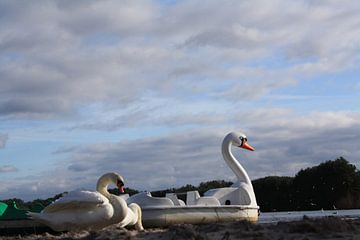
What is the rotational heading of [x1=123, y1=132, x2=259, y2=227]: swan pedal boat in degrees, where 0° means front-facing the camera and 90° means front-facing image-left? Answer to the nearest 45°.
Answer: approximately 270°

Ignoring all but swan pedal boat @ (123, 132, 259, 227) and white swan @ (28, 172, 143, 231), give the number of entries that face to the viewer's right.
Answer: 2

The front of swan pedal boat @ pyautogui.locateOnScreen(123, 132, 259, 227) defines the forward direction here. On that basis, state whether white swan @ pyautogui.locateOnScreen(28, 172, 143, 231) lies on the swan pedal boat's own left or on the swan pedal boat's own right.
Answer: on the swan pedal boat's own right

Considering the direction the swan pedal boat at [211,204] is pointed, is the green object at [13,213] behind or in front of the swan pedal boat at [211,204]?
behind

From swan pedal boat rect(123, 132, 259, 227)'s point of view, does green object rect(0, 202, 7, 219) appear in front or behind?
behind

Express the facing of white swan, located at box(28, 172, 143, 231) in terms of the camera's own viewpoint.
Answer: facing to the right of the viewer

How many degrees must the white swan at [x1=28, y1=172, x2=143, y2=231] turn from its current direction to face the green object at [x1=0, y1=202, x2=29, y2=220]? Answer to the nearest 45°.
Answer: approximately 135° to its left
